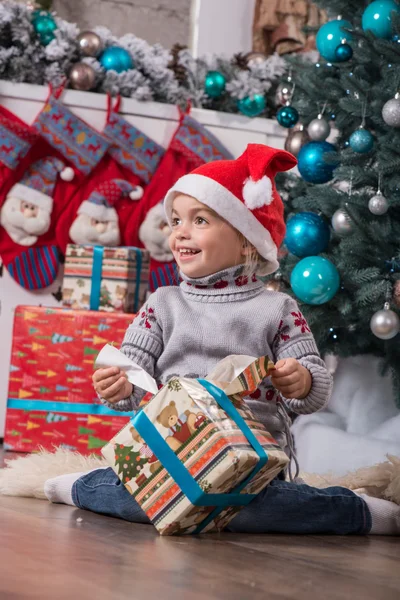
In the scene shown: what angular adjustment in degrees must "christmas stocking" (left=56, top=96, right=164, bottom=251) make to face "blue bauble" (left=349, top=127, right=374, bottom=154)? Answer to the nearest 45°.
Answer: approximately 45° to its left

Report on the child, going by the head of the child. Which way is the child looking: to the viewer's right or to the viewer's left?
to the viewer's left

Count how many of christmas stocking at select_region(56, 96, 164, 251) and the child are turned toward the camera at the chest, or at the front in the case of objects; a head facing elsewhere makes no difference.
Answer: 2

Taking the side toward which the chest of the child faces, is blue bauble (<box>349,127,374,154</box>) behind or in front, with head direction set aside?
behind

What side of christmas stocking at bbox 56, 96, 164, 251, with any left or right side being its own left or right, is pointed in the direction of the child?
front

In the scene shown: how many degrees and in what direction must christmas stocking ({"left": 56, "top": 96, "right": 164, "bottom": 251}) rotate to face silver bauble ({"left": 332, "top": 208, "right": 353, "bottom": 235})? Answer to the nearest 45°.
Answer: approximately 45° to its left

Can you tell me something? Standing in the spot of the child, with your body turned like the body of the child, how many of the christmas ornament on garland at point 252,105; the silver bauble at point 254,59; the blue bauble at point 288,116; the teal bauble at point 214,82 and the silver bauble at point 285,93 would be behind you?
5
